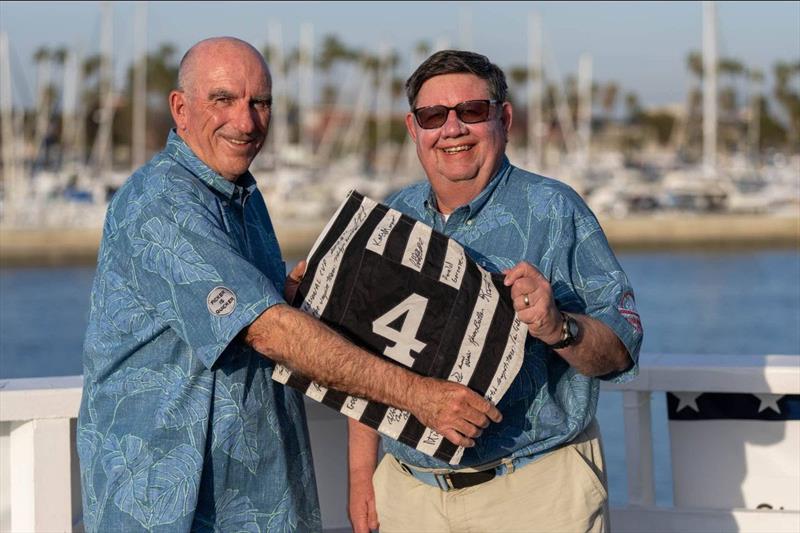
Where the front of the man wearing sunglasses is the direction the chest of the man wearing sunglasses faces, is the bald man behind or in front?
in front

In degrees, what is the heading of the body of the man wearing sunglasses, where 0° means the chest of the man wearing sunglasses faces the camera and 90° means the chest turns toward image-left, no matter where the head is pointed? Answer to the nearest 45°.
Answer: approximately 45°

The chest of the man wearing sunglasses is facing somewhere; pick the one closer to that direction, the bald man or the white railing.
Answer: the bald man

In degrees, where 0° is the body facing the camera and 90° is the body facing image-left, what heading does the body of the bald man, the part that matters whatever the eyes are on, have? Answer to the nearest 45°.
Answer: approximately 315°

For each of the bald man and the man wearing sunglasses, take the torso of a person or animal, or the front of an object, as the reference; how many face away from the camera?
0

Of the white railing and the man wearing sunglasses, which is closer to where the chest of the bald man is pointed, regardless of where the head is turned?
the man wearing sunglasses

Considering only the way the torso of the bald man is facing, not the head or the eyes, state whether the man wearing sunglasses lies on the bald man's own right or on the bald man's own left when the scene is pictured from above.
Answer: on the bald man's own left
